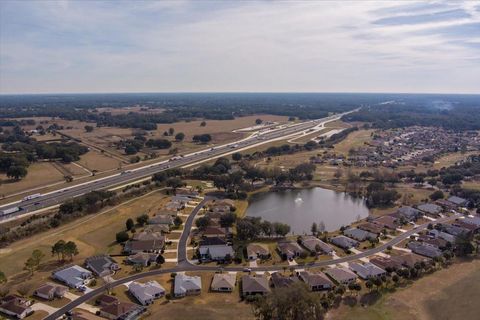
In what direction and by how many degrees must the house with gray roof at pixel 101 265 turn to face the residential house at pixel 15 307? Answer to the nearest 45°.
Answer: approximately 90° to its right

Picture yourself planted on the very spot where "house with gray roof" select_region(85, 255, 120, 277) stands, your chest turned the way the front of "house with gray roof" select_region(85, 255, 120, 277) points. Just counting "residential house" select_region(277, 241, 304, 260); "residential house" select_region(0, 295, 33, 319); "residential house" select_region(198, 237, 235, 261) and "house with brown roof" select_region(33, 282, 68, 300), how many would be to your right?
2

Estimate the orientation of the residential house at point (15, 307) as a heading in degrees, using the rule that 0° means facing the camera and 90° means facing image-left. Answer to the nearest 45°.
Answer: approximately 315°

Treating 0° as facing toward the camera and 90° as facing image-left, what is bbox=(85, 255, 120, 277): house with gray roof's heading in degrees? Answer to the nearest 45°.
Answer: approximately 315°

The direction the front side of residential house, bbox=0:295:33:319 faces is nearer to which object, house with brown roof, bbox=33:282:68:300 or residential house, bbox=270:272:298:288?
the residential house

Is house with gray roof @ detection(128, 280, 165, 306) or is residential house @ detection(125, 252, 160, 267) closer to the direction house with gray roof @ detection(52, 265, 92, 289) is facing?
the house with gray roof
